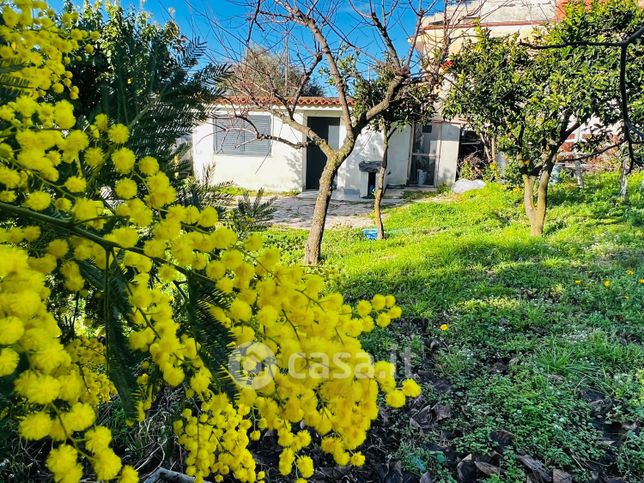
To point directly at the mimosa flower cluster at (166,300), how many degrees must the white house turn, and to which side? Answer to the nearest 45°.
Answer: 0° — it already faces it

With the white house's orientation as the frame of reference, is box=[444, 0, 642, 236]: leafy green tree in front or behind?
in front

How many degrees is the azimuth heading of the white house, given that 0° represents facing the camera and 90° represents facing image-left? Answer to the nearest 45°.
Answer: approximately 0°
